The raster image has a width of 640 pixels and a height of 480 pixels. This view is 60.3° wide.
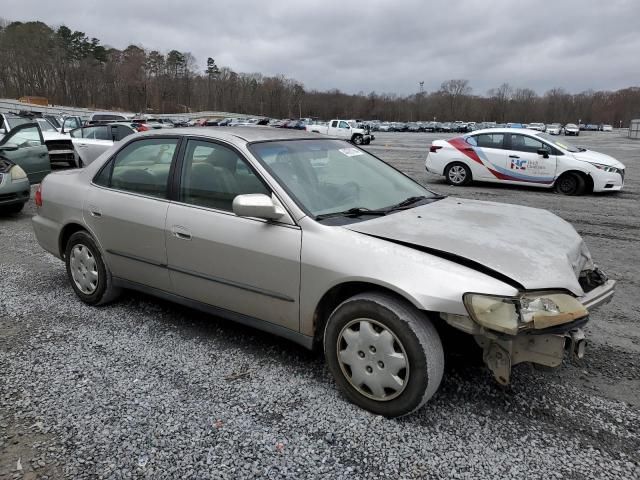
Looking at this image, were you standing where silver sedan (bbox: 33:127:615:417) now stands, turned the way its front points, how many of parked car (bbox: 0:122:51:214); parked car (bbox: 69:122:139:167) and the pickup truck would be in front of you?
0

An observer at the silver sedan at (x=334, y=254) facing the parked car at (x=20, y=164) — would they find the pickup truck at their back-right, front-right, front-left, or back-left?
front-right

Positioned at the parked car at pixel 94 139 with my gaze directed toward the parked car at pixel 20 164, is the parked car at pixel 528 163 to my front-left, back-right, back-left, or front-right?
front-left

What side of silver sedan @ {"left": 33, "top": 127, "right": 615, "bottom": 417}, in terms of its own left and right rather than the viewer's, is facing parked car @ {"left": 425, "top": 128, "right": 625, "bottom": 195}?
left

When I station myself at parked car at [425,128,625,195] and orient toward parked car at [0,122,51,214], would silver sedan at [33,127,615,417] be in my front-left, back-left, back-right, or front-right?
front-left

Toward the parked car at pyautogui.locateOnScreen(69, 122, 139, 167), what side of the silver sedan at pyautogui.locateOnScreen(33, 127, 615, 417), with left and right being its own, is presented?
back

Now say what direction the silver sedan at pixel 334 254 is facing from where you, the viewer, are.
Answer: facing the viewer and to the right of the viewer

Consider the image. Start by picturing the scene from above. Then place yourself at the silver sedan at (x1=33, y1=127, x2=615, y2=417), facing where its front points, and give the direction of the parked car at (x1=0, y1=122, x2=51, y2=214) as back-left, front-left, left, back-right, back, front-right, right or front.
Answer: back

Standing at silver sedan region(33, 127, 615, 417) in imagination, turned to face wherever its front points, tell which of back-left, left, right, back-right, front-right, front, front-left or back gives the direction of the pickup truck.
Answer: back-left

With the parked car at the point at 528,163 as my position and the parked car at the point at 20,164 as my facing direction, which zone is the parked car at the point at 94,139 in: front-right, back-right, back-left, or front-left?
front-right
